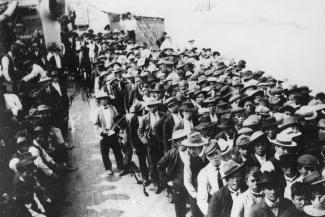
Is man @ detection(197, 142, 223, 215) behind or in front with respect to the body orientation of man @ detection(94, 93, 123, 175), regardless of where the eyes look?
in front

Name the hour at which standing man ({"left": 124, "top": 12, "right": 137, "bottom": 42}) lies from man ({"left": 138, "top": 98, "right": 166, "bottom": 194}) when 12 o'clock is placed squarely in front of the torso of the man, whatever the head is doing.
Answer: The standing man is roughly at 6 o'clock from the man.

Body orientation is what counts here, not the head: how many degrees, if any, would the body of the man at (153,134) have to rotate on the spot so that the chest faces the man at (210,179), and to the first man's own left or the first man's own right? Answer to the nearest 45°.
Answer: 0° — they already face them

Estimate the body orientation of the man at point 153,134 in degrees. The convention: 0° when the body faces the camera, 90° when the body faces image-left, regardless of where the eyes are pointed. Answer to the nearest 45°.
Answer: approximately 0°

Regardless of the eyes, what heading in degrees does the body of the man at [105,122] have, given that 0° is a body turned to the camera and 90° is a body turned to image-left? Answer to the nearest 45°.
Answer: approximately 0°

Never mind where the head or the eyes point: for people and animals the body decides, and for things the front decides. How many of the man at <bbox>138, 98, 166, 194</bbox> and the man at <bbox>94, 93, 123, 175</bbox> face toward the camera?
2

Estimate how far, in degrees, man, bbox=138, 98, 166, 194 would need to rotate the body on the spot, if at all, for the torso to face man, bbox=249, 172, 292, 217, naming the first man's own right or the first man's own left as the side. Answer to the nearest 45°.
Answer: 0° — they already face them
